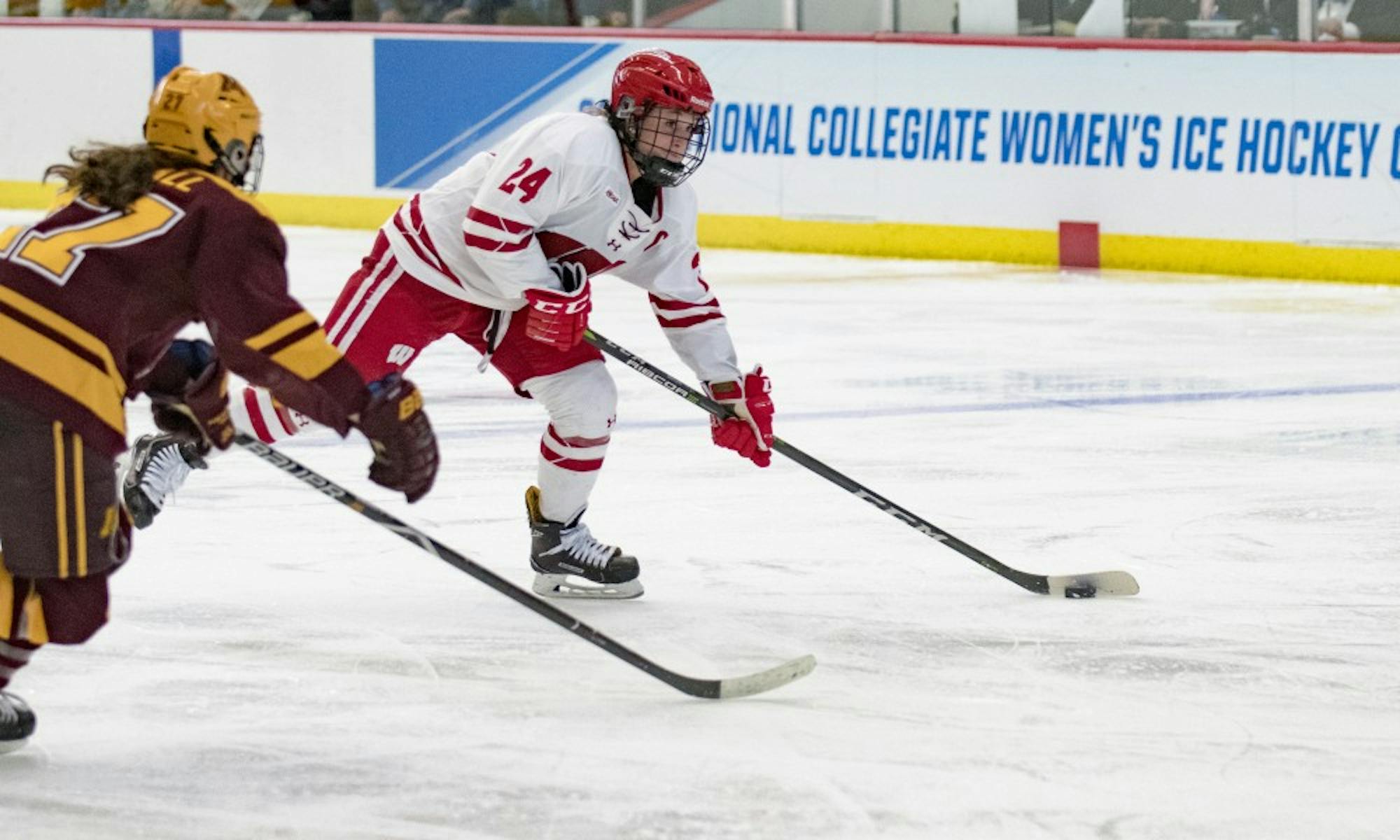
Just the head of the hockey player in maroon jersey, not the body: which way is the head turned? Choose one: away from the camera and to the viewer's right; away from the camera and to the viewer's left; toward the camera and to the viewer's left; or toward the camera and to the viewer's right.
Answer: away from the camera and to the viewer's right

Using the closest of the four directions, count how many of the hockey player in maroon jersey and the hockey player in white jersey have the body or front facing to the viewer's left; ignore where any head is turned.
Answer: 0

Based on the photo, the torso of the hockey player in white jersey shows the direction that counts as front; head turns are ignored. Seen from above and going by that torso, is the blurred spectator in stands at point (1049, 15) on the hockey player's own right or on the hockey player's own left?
on the hockey player's own left

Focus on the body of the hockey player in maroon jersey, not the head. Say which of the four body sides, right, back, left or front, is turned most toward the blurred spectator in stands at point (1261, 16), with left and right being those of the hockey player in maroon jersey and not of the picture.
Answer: front

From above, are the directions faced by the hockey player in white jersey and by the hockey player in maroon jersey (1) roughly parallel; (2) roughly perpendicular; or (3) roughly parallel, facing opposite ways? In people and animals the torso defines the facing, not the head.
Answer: roughly perpendicular

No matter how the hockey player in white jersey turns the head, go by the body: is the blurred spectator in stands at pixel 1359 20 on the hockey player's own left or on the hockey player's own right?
on the hockey player's own left

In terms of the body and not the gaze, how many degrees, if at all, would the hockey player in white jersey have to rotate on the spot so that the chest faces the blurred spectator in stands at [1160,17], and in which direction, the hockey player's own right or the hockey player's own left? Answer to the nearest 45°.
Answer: approximately 90° to the hockey player's own left

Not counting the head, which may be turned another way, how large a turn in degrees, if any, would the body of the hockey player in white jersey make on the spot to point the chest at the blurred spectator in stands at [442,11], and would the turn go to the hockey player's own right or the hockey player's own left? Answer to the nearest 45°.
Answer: approximately 135° to the hockey player's own left

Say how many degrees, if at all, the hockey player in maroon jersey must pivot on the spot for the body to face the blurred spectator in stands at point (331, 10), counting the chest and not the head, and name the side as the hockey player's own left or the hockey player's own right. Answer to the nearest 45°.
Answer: approximately 45° to the hockey player's own left

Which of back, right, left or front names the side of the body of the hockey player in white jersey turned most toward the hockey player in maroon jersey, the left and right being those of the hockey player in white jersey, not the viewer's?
right

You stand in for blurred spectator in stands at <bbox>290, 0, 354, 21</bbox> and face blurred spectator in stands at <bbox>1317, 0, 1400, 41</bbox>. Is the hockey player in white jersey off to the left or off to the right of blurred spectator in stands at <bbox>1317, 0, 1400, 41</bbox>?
right

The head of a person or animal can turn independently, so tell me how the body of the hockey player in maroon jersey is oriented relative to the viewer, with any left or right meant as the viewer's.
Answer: facing away from the viewer and to the right of the viewer

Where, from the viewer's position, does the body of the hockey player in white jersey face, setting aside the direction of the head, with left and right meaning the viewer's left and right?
facing the viewer and to the right of the viewer
